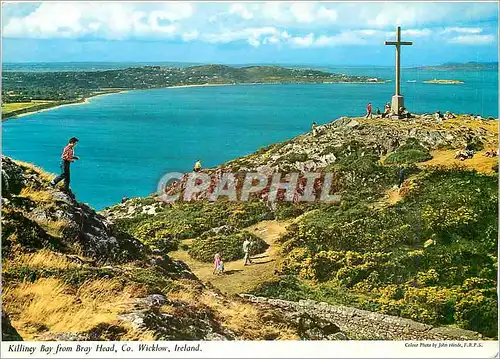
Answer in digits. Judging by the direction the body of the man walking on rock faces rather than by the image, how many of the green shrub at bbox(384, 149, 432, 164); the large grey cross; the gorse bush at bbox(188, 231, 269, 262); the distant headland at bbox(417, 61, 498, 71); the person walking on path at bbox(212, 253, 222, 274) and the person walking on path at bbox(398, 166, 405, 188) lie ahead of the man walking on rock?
6

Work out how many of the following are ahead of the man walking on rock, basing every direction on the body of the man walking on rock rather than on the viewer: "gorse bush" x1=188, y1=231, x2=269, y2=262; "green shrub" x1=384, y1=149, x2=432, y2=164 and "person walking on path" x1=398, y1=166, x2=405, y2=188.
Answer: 3

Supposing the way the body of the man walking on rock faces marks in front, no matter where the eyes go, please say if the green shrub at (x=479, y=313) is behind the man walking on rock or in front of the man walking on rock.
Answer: in front

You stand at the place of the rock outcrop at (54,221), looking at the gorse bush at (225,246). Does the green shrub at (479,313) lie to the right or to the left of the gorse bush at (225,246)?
right

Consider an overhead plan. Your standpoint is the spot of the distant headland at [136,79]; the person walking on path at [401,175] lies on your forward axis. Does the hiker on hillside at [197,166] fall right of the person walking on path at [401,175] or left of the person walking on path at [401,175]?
right

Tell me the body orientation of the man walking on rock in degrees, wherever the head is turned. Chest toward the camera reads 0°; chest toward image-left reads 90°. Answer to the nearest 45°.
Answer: approximately 270°

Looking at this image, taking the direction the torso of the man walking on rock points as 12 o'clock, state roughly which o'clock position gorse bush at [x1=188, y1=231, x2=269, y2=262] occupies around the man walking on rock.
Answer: The gorse bush is roughly at 12 o'clock from the man walking on rock.

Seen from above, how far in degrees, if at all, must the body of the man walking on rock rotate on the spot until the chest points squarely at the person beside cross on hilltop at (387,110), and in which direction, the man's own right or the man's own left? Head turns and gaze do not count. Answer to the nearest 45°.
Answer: approximately 45° to the man's own left

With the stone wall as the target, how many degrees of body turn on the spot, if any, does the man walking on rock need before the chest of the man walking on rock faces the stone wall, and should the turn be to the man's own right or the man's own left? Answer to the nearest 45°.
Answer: approximately 45° to the man's own right

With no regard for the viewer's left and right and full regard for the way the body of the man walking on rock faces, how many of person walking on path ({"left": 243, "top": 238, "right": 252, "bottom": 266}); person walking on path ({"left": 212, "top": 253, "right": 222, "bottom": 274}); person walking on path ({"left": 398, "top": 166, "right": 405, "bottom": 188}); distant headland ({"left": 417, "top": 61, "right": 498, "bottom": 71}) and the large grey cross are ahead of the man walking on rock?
5

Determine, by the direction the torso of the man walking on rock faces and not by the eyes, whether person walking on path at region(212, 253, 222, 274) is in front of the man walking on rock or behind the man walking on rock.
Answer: in front
